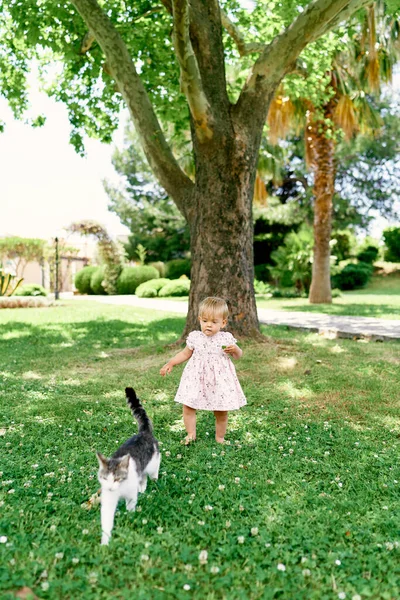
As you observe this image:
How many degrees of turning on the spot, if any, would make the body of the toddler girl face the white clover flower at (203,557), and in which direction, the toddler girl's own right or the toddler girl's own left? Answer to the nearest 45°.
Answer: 0° — they already face it

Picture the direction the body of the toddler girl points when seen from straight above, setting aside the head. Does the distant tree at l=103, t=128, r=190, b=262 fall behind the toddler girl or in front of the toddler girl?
behind

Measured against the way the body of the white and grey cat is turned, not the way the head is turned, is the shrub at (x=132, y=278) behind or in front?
behind

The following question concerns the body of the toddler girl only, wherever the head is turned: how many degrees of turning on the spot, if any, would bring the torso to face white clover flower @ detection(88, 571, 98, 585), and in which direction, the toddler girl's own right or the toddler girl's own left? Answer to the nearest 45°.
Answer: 0° — they already face it

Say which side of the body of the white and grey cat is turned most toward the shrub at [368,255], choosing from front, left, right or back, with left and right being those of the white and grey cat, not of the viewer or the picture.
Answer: back

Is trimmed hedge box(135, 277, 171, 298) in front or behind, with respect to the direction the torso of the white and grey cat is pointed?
behind

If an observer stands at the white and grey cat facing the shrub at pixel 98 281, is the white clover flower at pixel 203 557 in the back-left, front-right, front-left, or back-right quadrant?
back-right

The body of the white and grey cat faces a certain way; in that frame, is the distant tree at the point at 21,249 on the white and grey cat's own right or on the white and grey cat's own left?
on the white and grey cat's own right

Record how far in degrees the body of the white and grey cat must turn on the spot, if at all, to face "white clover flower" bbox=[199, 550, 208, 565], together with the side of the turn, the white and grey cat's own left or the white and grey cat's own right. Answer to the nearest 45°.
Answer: approximately 90° to the white and grey cat's own left

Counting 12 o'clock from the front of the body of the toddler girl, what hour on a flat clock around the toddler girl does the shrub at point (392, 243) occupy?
The shrub is roughly at 7 o'clock from the toddler girl.

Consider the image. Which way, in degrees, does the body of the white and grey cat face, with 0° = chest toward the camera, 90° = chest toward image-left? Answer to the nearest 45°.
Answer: approximately 45°

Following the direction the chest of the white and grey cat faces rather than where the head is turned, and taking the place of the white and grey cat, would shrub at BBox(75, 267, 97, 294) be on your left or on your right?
on your right
